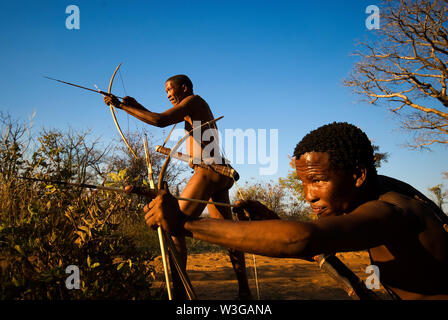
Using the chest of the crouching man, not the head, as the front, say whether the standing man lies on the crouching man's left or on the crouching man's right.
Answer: on the crouching man's right

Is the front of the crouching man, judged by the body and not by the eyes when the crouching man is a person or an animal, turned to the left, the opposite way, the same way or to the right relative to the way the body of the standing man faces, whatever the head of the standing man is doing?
the same way

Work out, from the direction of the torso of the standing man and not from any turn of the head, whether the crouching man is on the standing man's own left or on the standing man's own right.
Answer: on the standing man's own left

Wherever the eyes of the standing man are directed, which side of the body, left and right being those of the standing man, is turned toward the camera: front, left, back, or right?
left

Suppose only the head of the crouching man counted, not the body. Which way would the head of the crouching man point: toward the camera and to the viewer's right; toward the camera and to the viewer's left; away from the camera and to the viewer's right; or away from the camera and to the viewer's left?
toward the camera and to the viewer's left

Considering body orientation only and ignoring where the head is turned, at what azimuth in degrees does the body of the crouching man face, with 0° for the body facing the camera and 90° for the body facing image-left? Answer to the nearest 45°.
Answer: approximately 90°

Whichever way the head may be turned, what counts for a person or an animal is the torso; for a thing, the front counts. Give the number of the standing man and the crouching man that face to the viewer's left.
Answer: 2
